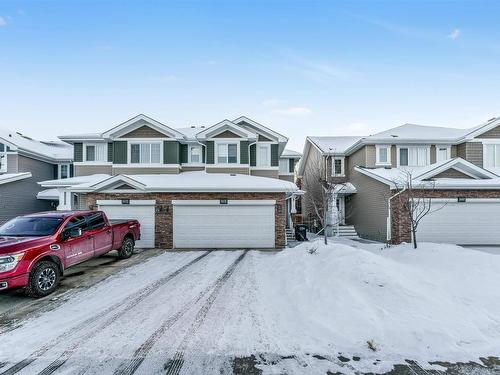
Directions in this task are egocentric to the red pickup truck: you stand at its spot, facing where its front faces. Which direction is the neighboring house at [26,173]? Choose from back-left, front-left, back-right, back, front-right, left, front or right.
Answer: back-right

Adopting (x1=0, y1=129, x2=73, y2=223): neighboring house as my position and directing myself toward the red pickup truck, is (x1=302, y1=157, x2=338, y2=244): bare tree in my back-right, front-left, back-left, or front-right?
front-left

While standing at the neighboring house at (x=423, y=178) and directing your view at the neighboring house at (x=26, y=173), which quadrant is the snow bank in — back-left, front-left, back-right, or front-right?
front-left

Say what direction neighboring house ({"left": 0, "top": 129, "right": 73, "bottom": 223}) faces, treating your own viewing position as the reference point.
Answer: facing the viewer and to the left of the viewer

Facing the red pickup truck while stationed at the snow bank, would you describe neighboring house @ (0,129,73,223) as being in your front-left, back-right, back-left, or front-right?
front-right

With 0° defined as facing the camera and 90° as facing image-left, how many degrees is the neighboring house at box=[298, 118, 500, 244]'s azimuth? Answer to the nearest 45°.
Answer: approximately 0°

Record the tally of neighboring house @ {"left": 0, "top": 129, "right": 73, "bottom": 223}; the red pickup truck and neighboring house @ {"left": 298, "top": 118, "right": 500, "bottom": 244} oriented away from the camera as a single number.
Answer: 0

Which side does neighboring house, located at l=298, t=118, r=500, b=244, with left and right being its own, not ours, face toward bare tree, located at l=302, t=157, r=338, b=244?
right

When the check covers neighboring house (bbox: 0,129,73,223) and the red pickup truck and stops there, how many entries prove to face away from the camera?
0

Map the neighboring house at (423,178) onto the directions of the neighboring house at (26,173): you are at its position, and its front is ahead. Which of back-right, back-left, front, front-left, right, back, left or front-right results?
left
